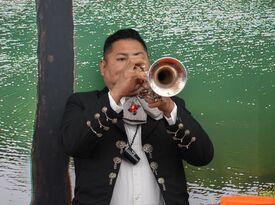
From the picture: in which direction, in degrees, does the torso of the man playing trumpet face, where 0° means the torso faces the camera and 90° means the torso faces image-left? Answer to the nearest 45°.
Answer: approximately 0°

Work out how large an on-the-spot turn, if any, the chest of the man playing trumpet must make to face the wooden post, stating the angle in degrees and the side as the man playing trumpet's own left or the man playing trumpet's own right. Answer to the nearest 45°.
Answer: approximately 135° to the man playing trumpet's own right
